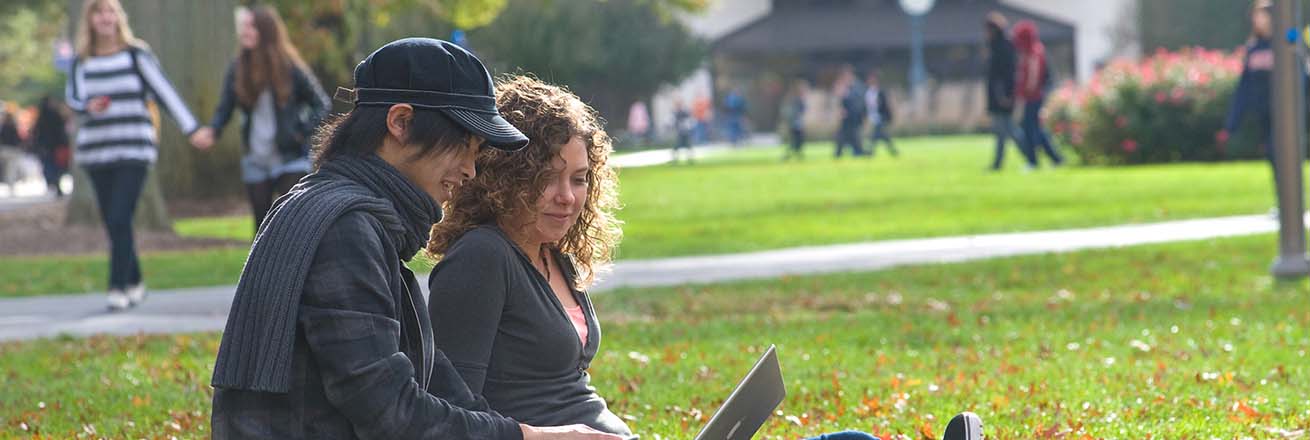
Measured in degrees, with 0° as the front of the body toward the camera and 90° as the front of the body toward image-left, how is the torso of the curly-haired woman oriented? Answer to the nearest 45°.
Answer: approximately 315°

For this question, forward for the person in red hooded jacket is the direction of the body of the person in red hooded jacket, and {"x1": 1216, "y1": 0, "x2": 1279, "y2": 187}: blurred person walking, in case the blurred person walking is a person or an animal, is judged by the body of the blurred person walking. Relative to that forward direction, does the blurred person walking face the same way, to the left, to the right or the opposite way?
the opposite way

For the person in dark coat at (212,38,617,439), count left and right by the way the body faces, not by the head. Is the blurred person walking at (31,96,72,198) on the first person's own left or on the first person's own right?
on the first person's own left

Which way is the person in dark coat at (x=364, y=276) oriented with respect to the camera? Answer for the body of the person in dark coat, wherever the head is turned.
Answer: to the viewer's right

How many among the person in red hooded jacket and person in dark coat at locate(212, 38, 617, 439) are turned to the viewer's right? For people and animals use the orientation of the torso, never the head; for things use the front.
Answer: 1

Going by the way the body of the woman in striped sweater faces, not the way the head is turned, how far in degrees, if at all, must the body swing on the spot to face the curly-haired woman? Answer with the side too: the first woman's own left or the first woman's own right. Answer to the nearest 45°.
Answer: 0° — they already face them
